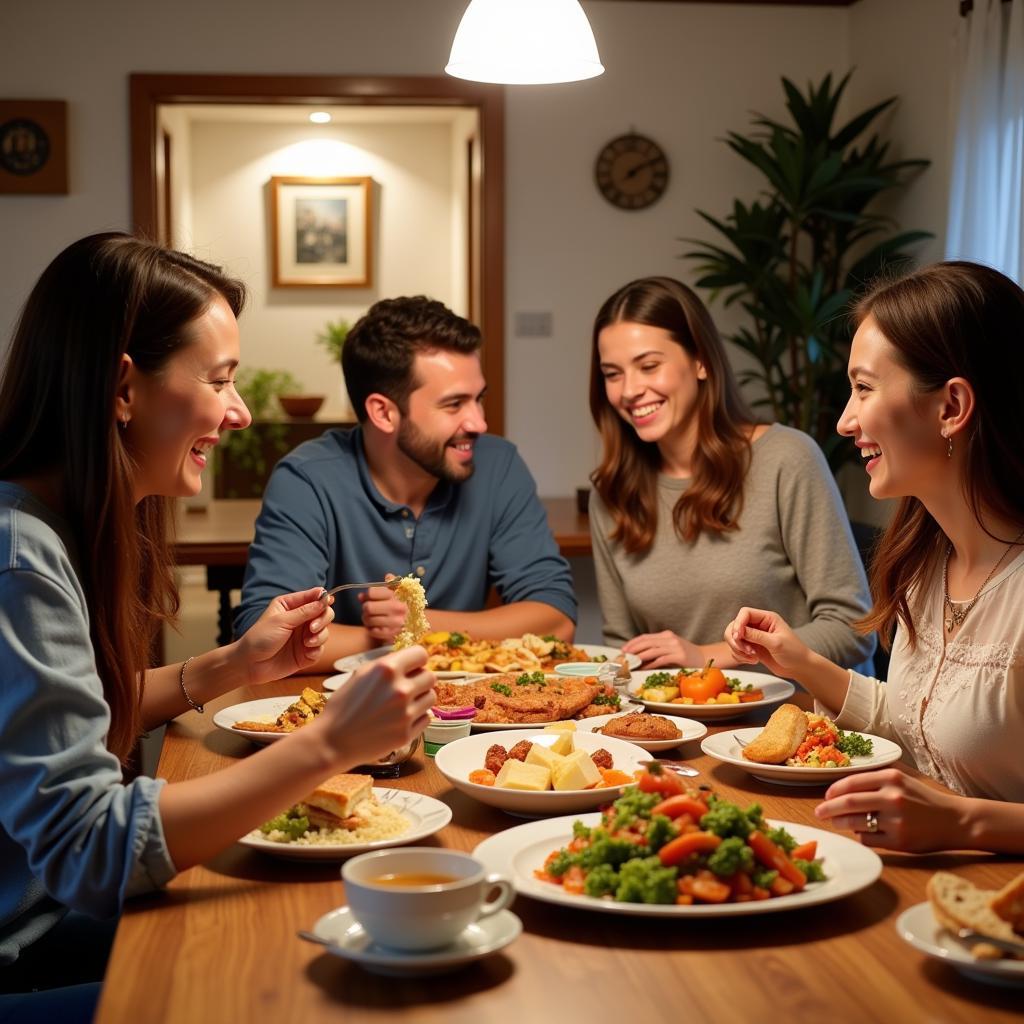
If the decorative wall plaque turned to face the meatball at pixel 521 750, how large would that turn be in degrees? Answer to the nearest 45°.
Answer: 0° — it already faces it

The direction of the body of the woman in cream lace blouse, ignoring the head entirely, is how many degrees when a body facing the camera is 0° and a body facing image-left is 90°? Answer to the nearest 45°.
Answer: approximately 45°

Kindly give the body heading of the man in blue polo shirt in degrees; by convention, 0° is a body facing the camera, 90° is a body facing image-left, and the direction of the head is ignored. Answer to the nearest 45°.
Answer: approximately 0°

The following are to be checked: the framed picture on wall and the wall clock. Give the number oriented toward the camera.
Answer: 2

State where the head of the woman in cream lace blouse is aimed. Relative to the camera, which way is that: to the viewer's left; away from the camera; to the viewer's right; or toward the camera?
to the viewer's left

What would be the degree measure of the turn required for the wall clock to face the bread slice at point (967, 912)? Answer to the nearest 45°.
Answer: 0° — it already faces it

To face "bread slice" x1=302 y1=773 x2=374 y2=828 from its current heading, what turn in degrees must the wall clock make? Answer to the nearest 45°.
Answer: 0° — it already faces it

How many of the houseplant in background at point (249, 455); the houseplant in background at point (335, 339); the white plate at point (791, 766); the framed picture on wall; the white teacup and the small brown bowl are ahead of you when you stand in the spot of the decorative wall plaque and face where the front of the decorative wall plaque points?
2

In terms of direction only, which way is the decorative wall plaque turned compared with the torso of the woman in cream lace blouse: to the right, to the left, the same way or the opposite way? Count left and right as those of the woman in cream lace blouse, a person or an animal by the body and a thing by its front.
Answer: to the left
